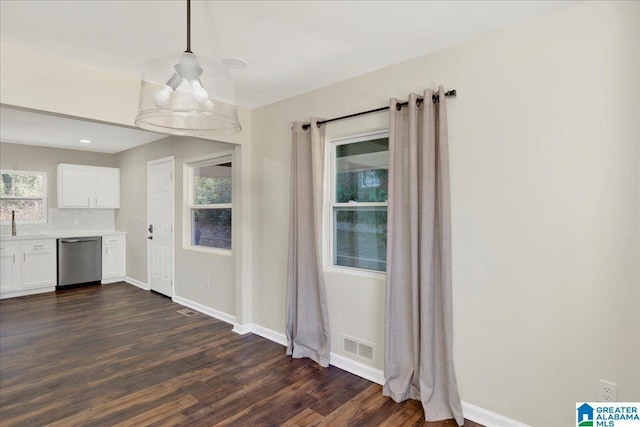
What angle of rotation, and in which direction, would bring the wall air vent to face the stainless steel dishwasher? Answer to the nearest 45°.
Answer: approximately 90° to its right

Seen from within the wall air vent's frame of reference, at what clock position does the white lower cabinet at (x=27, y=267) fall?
The white lower cabinet is roughly at 2 o'clock from the wall air vent.

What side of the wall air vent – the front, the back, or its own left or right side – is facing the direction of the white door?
right

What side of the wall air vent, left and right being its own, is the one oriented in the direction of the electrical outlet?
left

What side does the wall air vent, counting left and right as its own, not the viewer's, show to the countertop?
right

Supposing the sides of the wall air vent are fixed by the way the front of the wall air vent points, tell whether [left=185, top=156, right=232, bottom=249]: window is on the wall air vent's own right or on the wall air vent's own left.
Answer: on the wall air vent's own right

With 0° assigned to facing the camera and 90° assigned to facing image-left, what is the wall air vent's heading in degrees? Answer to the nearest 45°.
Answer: approximately 45°
